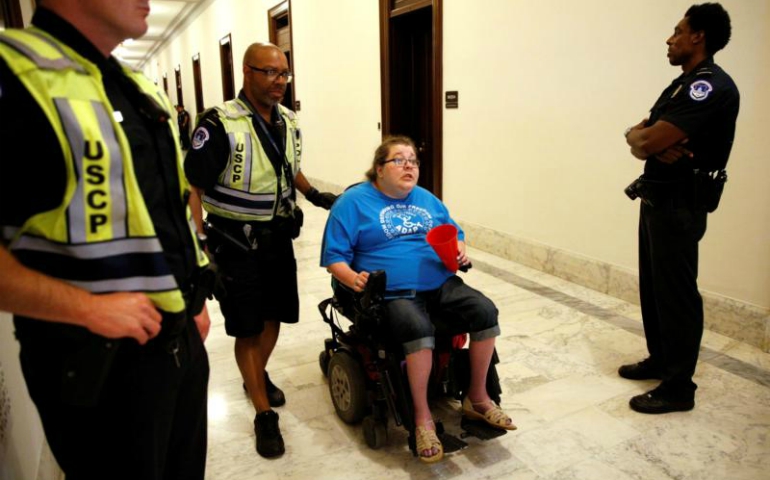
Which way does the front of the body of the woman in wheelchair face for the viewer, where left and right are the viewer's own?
facing the viewer and to the right of the viewer

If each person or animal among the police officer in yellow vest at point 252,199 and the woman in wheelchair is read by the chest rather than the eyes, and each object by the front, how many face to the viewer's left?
0

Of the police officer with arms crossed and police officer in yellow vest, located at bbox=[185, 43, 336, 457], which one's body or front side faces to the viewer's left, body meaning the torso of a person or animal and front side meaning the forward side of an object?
the police officer with arms crossed

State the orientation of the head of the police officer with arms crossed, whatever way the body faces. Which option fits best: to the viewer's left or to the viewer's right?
to the viewer's left

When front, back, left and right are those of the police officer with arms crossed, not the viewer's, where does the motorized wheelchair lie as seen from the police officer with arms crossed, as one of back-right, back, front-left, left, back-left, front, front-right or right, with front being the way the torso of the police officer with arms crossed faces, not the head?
front-left

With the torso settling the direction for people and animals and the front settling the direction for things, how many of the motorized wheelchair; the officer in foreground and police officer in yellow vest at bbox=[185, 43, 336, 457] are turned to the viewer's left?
0

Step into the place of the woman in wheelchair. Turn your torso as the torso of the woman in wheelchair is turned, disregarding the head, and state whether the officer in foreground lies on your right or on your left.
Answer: on your right

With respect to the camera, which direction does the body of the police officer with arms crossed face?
to the viewer's left

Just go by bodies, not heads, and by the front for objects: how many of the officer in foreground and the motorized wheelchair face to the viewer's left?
0

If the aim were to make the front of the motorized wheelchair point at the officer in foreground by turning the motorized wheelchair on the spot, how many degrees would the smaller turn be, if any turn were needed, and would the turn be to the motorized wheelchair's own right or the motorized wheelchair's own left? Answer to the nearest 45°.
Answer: approximately 45° to the motorized wheelchair's own right
